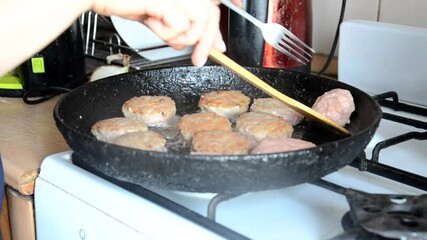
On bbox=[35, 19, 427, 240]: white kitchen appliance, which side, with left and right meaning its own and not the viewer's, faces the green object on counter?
right

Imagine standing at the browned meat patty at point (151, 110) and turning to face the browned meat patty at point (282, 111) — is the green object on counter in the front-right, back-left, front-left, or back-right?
back-left

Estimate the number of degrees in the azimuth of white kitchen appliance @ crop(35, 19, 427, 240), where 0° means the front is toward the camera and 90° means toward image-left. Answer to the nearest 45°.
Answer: approximately 45°
